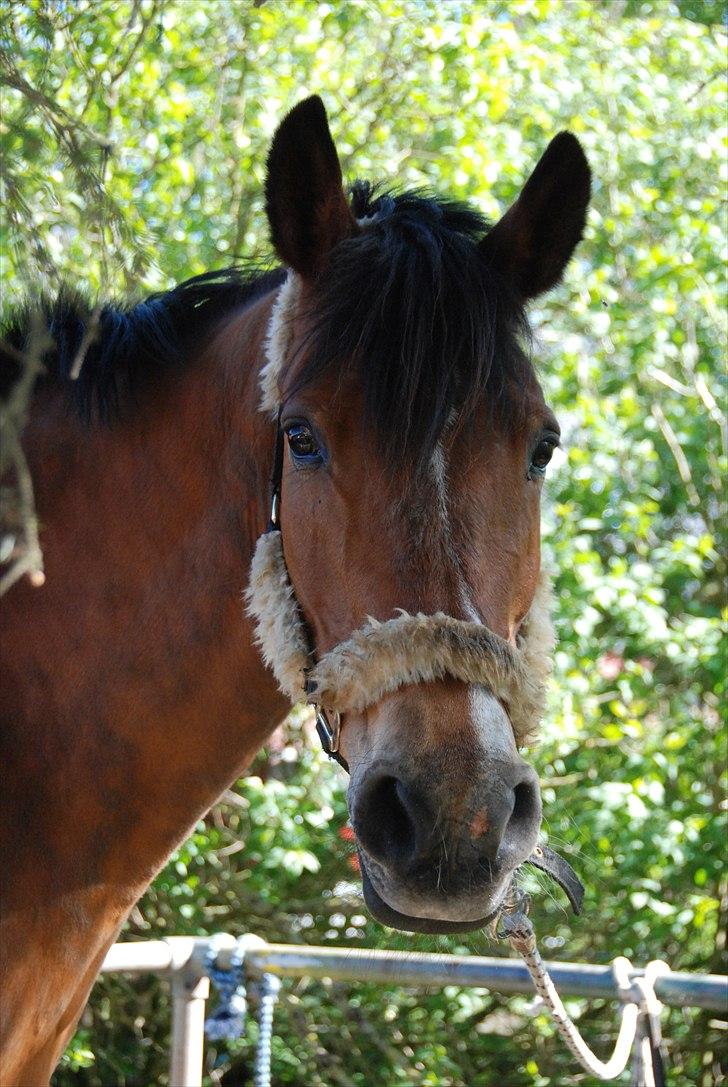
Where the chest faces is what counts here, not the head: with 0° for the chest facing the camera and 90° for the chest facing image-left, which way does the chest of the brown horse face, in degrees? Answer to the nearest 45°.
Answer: approximately 315°
